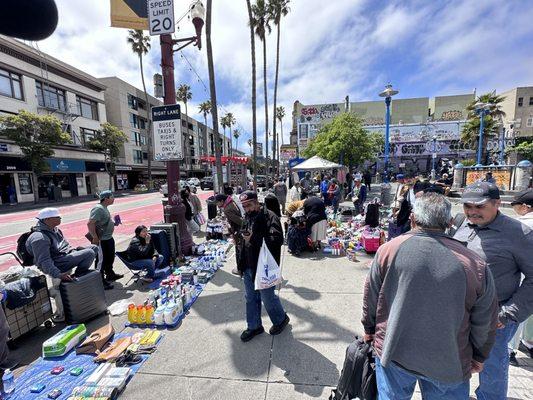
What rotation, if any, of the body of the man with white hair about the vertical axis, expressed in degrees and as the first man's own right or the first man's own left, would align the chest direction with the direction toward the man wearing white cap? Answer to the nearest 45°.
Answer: approximately 90° to the first man's own left

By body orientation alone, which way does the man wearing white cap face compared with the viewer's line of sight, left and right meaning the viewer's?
facing to the right of the viewer

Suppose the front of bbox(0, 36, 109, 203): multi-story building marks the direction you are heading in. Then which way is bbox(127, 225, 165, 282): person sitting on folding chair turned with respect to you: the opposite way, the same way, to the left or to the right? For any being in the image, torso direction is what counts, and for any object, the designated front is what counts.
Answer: the same way

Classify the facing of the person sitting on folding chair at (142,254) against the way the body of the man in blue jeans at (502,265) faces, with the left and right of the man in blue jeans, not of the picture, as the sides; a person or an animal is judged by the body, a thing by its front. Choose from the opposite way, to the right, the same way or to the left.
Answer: the opposite way

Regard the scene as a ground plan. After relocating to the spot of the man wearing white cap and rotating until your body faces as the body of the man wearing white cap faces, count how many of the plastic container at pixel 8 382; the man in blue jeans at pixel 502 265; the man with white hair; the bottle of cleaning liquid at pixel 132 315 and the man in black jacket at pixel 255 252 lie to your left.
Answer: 0

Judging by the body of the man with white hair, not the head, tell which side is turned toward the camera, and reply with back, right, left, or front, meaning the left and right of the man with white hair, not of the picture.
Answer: back

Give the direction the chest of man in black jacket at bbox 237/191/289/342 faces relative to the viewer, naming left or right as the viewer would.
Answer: facing the viewer and to the left of the viewer

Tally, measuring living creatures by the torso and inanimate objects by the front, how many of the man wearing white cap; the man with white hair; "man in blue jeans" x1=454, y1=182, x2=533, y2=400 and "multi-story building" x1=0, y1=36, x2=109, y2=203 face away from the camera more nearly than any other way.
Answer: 1

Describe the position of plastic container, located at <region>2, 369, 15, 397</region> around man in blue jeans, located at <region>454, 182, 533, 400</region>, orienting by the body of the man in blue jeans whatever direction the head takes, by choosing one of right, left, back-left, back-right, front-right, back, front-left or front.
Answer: front

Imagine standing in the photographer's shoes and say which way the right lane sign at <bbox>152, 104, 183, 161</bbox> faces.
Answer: facing the viewer

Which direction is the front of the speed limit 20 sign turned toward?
toward the camera

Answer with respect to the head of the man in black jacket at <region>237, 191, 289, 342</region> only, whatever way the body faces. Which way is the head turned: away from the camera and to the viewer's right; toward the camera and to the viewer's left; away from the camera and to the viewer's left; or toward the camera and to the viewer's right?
toward the camera and to the viewer's left

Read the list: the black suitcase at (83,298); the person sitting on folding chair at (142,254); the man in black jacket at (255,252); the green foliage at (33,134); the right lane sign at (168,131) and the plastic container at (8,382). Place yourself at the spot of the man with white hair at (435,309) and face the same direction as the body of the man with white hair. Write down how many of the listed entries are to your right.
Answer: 0

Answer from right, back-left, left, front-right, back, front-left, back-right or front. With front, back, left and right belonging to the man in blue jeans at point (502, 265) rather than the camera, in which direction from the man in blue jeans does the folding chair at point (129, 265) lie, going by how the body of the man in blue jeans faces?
front-right

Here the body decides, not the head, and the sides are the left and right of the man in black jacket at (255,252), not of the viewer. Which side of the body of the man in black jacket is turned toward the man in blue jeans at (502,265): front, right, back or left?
left

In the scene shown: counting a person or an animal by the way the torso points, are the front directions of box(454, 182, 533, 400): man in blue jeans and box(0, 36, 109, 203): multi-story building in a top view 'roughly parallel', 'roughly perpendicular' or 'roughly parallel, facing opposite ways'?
roughly parallel, facing opposite ways

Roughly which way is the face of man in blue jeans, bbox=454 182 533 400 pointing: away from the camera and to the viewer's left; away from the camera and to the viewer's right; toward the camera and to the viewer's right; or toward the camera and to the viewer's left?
toward the camera and to the viewer's left
